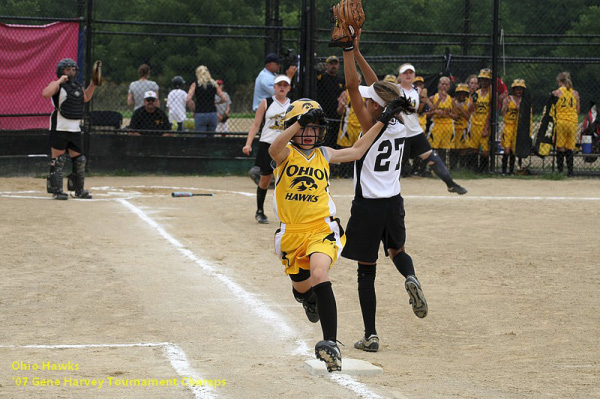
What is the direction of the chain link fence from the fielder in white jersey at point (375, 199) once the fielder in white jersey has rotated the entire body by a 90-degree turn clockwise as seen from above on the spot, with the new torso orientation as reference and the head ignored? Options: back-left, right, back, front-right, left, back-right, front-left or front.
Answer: front-left

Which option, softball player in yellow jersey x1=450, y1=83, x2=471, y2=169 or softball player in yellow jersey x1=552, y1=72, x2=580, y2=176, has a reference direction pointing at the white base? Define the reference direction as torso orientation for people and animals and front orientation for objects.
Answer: softball player in yellow jersey x1=450, y1=83, x2=471, y2=169

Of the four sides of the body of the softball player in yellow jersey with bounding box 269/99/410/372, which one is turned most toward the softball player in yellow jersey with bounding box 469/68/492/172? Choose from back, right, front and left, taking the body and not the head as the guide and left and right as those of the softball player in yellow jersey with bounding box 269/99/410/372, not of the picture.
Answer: back

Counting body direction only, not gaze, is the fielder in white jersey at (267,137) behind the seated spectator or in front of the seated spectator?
in front

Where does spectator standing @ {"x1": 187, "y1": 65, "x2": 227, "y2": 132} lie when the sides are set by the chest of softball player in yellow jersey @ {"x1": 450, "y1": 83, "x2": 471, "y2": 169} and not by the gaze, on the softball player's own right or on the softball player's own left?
on the softball player's own right

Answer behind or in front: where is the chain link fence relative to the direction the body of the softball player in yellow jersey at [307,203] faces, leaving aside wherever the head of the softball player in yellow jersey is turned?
behind

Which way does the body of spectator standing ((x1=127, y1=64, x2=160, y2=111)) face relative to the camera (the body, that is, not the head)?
away from the camera

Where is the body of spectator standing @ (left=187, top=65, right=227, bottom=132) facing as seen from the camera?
away from the camera

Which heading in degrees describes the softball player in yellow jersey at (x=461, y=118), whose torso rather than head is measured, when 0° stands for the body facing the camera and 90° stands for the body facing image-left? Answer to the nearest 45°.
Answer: approximately 0°

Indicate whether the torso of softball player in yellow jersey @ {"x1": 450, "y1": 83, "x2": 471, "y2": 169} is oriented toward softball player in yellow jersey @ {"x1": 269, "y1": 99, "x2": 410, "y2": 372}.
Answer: yes

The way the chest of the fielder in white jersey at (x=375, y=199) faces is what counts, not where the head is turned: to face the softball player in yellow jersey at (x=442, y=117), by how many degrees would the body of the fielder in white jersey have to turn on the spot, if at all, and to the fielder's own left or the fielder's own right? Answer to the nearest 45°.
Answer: approximately 45° to the fielder's own right
